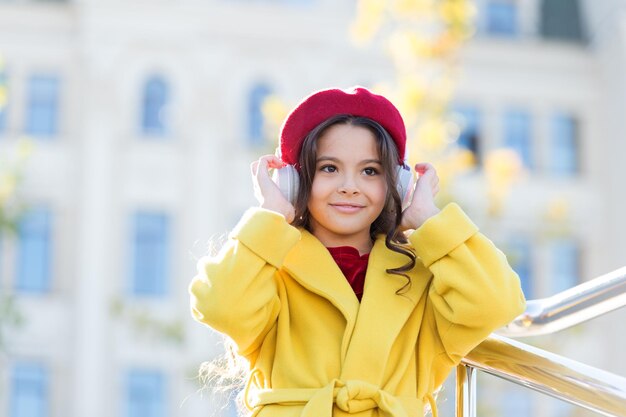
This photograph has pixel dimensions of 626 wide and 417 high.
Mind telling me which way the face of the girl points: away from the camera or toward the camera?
toward the camera

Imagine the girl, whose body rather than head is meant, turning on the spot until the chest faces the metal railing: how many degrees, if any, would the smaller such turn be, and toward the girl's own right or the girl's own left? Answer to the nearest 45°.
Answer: approximately 90° to the girl's own left

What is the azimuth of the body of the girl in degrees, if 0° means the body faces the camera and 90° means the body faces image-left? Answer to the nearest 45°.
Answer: approximately 0°

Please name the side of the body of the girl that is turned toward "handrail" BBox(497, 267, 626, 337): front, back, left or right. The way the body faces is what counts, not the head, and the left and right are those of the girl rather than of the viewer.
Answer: left
